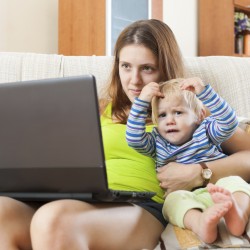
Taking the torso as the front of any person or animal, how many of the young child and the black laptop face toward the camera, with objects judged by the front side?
1

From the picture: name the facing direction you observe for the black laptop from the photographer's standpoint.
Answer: facing away from the viewer and to the right of the viewer

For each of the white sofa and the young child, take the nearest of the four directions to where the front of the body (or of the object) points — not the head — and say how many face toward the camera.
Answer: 2

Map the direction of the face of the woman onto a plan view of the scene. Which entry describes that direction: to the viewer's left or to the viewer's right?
to the viewer's left
